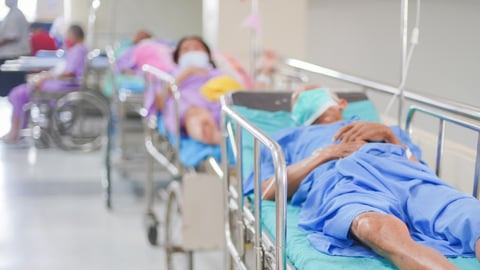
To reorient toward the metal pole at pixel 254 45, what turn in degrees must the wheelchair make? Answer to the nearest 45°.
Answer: approximately 180°

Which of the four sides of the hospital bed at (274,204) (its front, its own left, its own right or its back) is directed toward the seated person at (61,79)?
back

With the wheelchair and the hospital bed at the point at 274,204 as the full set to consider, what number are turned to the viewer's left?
1

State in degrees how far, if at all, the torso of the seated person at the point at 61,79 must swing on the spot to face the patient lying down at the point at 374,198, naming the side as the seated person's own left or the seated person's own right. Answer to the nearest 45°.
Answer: approximately 90° to the seated person's own left

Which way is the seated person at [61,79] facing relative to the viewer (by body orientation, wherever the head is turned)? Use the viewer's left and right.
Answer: facing to the left of the viewer

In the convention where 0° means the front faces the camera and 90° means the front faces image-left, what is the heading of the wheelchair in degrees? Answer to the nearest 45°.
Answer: approximately 90°

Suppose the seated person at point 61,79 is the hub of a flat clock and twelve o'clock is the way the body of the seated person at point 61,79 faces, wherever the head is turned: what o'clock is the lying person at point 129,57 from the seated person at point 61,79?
the lying person at point 129,57 is roughly at 4 o'clock from the seated person at point 61,79.

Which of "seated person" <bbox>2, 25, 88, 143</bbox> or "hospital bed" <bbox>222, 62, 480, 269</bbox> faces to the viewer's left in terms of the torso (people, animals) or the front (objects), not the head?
the seated person

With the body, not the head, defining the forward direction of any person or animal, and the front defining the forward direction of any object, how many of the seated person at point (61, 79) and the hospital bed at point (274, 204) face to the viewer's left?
1

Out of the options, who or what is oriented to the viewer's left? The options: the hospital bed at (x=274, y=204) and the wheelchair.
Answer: the wheelchair
